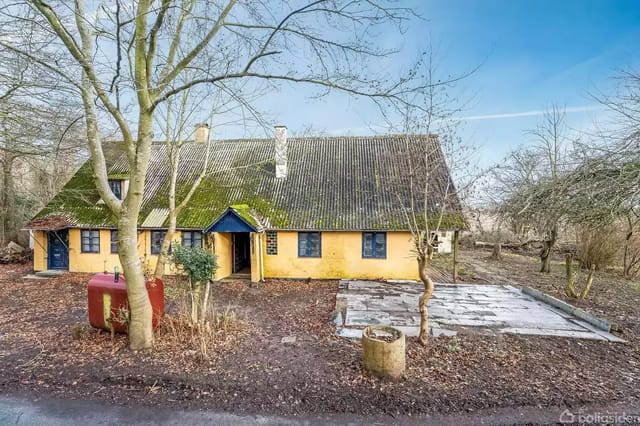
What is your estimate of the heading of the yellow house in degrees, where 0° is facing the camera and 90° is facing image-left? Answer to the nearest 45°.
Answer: approximately 0°

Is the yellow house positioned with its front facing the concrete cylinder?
yes

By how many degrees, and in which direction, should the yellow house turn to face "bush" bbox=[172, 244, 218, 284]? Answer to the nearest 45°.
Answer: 0° — it already faces it

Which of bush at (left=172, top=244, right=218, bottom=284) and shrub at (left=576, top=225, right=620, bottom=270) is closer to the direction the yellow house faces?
the bush

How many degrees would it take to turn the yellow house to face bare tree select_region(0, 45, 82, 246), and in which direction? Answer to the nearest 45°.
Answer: approximately 45° to its right

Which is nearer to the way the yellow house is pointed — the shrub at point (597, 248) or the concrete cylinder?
the concrete cylinder
